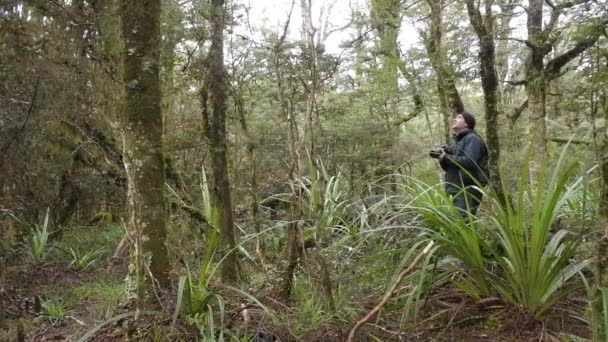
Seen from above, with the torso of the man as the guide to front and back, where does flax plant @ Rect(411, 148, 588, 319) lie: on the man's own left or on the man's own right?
on the man's own left

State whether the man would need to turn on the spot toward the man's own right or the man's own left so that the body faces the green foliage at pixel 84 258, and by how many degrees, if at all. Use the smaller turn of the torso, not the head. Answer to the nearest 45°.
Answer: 0° — they already face it

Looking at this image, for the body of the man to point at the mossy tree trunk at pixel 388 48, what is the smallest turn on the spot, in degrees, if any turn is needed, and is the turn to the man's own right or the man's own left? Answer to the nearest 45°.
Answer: approximately 90° to the man's own right

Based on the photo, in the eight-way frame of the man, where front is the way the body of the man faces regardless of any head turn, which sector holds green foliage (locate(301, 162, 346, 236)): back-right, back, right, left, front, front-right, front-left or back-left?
front-left

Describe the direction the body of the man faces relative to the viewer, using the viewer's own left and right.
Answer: facing to the left of the viewer

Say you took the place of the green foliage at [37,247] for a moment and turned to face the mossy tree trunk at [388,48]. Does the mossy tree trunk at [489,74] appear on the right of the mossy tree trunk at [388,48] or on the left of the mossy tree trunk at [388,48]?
right

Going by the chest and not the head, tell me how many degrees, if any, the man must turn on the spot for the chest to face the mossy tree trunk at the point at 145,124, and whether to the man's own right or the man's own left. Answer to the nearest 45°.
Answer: approximately 45° to the man's own left

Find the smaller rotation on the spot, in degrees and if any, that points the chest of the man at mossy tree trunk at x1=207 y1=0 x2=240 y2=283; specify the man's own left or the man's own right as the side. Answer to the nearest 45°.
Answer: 0° — they already face it

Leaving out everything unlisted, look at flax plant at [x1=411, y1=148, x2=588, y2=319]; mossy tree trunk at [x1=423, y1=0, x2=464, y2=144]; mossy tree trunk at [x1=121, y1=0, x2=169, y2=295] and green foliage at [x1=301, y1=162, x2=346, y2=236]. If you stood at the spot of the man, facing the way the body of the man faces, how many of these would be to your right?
1

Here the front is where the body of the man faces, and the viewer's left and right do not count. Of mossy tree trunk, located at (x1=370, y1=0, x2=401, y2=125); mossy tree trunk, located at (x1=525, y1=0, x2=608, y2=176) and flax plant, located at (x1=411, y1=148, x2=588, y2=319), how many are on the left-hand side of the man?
1

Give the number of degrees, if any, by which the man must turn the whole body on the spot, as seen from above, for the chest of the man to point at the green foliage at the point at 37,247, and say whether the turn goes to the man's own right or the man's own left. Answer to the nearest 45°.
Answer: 0° — they already face it

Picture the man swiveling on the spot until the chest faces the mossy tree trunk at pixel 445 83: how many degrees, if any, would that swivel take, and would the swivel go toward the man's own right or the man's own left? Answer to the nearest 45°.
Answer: approximately 90° to the man's own right

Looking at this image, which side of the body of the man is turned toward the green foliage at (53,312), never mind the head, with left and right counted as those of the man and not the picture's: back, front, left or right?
front
